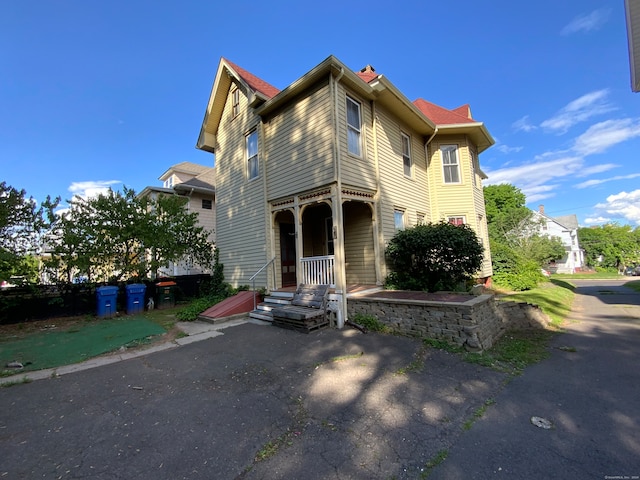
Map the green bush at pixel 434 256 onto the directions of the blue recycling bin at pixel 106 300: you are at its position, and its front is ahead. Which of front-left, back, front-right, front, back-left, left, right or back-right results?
front-left

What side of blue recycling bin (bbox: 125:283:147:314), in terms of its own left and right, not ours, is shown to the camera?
front

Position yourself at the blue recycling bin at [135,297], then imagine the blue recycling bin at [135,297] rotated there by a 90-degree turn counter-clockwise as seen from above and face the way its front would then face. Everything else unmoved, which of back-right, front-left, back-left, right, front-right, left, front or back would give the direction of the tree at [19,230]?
back

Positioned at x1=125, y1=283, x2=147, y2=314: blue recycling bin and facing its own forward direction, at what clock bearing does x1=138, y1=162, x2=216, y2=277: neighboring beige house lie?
The neighboring beige house is roughly at 7 o'clock from the blue recycling bin.

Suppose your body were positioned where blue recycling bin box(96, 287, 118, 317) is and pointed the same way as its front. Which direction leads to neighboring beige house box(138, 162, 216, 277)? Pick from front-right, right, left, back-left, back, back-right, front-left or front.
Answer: back-left

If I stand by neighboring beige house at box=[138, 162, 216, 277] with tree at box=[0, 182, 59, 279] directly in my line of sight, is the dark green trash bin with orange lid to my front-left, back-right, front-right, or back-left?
front-left

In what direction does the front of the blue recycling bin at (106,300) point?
toward the camera

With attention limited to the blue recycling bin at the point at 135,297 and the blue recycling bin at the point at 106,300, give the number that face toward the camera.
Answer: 2
